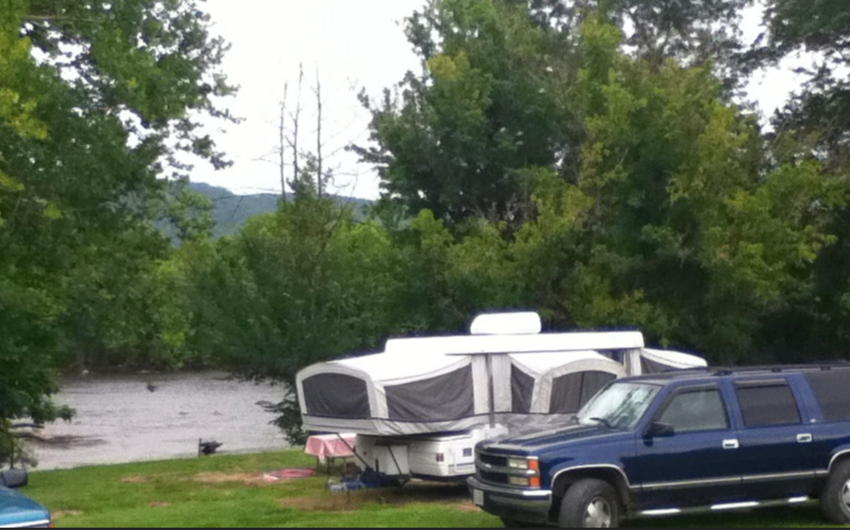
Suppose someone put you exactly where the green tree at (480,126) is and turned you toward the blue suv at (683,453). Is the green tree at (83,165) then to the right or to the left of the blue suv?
right

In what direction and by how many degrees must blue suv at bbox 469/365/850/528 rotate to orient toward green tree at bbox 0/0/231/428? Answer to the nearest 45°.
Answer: approximately 90° to its right

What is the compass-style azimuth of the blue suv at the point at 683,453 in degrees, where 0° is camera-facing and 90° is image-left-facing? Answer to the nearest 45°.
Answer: approximately 45°

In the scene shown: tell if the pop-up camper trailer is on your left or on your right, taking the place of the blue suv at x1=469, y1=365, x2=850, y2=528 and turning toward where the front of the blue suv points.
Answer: on your right

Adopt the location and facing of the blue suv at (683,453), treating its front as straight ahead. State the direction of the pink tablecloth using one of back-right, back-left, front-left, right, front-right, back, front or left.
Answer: right

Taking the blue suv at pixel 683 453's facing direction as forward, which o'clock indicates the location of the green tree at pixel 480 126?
The green tree is roughly at 4 o'clock from the blue suv.
